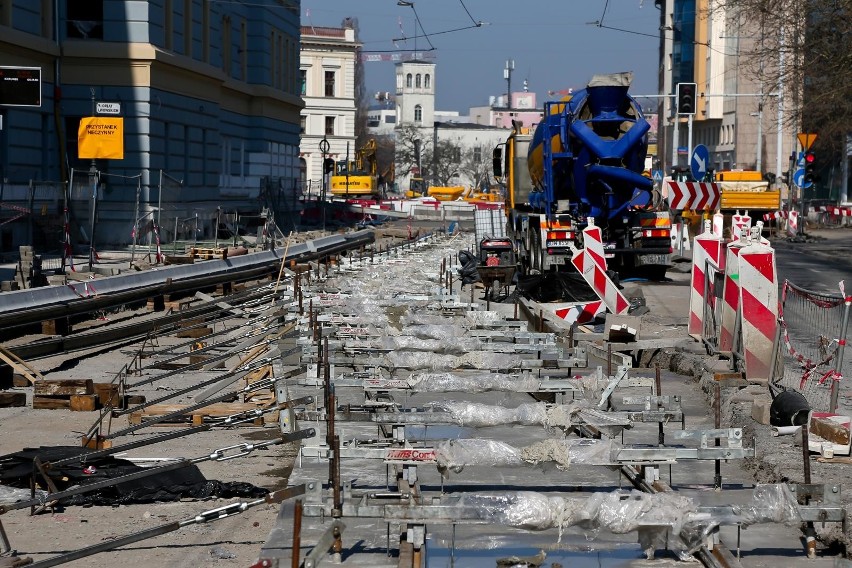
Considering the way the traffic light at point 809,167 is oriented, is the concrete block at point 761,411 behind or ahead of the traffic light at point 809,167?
ahead

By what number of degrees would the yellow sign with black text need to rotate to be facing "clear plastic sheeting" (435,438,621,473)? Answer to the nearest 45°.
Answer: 0° — it already faces it

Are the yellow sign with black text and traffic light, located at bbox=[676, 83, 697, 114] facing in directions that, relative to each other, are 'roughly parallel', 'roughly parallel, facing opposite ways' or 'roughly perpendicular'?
roughly parallel

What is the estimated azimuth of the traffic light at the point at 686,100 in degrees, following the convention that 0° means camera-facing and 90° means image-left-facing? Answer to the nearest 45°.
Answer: approximately 0°

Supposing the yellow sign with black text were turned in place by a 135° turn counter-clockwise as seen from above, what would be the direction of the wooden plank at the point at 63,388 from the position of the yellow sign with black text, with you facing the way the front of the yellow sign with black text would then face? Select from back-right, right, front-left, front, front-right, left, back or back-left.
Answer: back-right

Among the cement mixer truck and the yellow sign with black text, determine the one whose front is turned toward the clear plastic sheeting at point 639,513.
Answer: the yellow sign with black text

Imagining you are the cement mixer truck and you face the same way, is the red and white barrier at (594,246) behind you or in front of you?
behind

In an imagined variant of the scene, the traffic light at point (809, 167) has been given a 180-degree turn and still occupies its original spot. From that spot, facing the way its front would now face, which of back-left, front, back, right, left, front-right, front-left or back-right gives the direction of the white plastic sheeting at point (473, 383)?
back

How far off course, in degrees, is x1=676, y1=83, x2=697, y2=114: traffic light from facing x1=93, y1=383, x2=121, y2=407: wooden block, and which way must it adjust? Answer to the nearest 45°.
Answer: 0° — it already faces it

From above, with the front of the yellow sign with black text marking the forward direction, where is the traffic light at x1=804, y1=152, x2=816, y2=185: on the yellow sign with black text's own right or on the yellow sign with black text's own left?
on the yellow sign with black text's own left

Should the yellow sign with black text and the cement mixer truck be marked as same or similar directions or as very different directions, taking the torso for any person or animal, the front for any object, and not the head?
very different directions

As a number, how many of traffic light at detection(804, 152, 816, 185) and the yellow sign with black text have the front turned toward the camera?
2

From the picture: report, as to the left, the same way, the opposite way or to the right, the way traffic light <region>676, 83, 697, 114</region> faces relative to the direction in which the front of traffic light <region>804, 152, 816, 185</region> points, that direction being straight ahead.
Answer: the same way

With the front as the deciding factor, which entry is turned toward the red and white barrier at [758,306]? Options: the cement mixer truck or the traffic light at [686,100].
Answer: the traffic light

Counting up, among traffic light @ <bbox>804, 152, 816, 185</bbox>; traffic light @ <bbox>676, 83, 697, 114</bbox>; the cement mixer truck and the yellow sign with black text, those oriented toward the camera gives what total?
3

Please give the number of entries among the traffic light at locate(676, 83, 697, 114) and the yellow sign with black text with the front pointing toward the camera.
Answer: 2

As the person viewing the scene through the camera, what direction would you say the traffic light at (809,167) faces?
facing the viewer

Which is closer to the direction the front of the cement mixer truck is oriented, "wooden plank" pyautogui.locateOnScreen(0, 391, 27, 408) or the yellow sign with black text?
the yellow sign with black text

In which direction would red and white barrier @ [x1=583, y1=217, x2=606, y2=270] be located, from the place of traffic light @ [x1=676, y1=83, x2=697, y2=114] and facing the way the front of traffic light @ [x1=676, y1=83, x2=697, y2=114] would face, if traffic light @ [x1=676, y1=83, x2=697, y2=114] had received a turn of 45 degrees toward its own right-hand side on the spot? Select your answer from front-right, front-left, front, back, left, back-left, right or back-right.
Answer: front-left

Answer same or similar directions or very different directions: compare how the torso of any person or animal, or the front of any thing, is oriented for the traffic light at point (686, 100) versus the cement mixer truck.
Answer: very different directions

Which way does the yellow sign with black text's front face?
toward the camera
